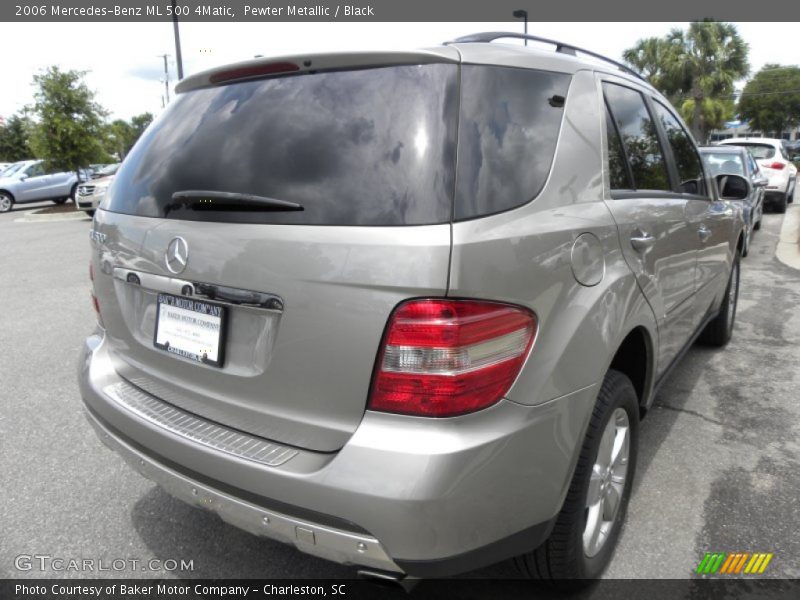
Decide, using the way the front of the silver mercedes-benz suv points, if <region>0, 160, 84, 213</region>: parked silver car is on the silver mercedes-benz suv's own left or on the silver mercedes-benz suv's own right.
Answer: on the silver mercedes-benz suv's own left

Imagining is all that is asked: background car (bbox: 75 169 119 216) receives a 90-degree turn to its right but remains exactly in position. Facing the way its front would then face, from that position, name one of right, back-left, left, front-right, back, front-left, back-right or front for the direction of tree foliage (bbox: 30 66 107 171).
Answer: front-right

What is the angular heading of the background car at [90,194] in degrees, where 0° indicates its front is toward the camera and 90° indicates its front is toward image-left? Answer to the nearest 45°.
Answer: approximately 45°

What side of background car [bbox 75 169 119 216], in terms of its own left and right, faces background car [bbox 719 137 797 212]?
left

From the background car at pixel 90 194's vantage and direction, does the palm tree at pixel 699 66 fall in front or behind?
behind

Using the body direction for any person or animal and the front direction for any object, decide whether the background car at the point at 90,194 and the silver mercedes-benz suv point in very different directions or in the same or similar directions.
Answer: very different directions

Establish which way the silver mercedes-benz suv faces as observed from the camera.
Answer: facing away from the viewer and to the right of the viewer
